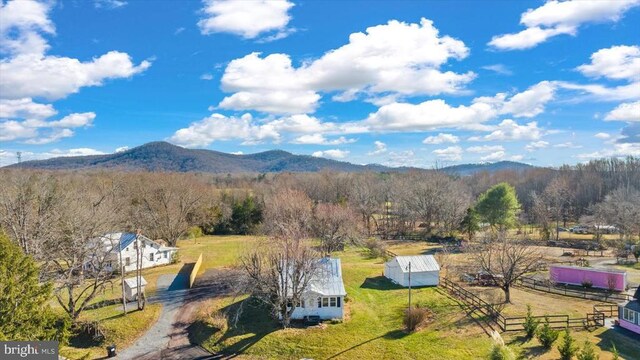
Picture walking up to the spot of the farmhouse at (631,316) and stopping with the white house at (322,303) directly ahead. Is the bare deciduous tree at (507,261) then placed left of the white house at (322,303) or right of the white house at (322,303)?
right

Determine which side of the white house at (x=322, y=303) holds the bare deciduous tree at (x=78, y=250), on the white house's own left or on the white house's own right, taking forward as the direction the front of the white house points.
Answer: on the white house's own right

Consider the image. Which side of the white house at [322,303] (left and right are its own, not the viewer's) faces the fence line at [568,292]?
left

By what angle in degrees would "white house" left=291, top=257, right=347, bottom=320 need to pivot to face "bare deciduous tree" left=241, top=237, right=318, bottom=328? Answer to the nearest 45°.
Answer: approximately 90° to its right

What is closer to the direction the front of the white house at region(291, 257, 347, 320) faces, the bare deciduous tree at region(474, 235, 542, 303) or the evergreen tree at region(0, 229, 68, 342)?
the evergreen tree

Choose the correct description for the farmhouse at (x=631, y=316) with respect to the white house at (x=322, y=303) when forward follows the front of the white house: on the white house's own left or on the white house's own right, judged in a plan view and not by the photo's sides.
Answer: on the white house's own left

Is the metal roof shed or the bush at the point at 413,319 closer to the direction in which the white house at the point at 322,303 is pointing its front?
the bush

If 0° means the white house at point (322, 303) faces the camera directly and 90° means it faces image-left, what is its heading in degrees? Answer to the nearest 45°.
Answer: approximately 0°

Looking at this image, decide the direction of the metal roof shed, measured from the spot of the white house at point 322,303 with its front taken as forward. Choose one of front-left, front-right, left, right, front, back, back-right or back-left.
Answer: back-left

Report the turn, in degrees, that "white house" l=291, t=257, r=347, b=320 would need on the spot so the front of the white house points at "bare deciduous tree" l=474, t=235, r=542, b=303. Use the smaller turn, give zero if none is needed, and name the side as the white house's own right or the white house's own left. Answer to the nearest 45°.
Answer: approximately 90° to the white house's own left

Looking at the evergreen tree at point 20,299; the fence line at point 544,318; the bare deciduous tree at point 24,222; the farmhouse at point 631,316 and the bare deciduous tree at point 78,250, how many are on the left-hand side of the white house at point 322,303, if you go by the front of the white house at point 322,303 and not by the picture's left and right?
2

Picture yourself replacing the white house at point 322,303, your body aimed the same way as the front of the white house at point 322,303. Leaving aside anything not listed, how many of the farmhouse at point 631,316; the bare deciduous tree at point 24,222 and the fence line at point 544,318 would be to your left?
2

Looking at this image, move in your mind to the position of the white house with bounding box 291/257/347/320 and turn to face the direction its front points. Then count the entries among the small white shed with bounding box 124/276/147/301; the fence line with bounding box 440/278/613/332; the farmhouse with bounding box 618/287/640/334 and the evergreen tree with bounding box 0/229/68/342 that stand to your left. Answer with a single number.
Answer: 2
